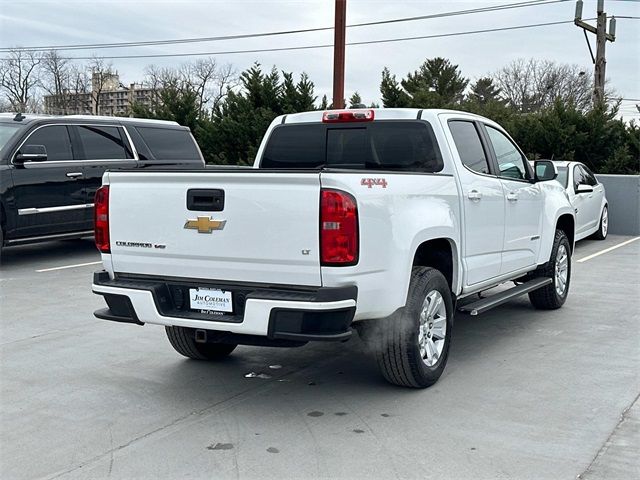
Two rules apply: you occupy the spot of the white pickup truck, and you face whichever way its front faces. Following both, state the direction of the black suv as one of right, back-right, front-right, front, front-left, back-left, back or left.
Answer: left

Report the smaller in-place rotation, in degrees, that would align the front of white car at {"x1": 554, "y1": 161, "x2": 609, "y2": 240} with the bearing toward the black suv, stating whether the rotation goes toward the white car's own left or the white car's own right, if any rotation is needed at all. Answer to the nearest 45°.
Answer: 0° — it already faces it

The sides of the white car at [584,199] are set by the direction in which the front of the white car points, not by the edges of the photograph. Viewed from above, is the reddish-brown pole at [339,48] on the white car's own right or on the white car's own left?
on the white car's own right

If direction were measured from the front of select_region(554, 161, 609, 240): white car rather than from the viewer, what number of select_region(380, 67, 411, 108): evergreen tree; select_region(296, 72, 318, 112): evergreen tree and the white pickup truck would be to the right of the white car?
2

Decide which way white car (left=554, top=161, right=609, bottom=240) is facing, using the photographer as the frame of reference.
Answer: facing the viewer and to the left of the viewer

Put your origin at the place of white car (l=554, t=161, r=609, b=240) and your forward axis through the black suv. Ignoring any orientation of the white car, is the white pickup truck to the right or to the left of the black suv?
left

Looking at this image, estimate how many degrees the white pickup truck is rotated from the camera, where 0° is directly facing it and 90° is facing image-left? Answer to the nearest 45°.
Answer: approximately 225°

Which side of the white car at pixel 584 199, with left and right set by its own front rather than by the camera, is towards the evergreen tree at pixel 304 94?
right

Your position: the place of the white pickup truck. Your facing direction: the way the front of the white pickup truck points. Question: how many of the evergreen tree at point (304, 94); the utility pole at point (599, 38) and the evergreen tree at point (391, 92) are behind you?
0

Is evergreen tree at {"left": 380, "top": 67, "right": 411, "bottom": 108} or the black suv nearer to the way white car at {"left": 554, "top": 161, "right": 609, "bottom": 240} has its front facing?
the black suv

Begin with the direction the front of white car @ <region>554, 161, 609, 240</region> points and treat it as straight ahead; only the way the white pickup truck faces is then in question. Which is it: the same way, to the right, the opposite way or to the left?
the opposite way

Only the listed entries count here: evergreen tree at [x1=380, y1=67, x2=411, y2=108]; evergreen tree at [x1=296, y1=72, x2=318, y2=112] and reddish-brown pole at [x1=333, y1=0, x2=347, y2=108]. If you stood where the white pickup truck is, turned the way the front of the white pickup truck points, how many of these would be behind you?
0

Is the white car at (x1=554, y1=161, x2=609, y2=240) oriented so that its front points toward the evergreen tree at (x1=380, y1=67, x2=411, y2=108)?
no

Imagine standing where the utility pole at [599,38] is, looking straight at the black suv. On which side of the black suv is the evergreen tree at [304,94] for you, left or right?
right

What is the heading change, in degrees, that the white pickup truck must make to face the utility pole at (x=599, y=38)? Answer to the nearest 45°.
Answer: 0° — it already faces it
